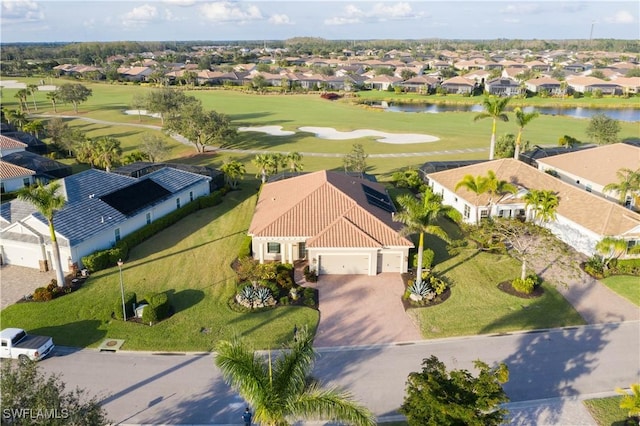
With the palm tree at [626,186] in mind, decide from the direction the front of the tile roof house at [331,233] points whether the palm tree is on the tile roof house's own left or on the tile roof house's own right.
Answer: on the tile roof house's own left

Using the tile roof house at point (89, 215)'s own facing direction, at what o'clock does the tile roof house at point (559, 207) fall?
the tile roof house at point (559, 207) is roughly at 8 o'clock from the tile roof house at point (89, 215).

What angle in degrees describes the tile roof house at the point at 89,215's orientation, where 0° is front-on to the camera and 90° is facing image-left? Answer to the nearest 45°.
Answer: approximately 45°

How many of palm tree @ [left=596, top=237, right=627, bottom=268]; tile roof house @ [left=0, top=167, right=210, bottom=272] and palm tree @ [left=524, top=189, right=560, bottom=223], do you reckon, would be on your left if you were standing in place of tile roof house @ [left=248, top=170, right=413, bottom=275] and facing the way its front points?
2

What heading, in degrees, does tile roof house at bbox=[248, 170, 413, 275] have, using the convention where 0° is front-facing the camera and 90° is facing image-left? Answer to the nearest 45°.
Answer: approximately 0°

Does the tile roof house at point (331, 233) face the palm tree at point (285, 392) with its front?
yes

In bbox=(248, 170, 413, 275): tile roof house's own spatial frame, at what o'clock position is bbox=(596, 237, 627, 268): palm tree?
The palm tree is roughly at 9 o'clock from the tile roof house.

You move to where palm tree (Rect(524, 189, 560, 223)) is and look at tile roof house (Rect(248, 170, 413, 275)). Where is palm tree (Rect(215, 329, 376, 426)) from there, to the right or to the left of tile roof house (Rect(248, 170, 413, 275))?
left

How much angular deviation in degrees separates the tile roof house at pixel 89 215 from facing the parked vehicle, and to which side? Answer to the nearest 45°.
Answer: approximately 45° to its left

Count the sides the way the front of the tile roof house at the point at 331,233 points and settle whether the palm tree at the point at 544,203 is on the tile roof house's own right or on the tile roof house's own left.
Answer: on the tile roof house's own left

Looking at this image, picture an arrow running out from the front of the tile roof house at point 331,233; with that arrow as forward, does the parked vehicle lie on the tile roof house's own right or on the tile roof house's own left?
on the tile roof house's own right

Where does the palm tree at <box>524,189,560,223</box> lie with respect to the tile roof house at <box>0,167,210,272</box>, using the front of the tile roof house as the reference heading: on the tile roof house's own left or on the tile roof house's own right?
on the tile roof house's own left

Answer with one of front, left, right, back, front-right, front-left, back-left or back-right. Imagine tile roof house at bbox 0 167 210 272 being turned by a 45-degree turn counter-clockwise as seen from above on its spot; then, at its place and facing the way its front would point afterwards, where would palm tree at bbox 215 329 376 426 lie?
front

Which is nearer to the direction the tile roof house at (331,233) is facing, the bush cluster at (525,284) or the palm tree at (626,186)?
the bush cluster
